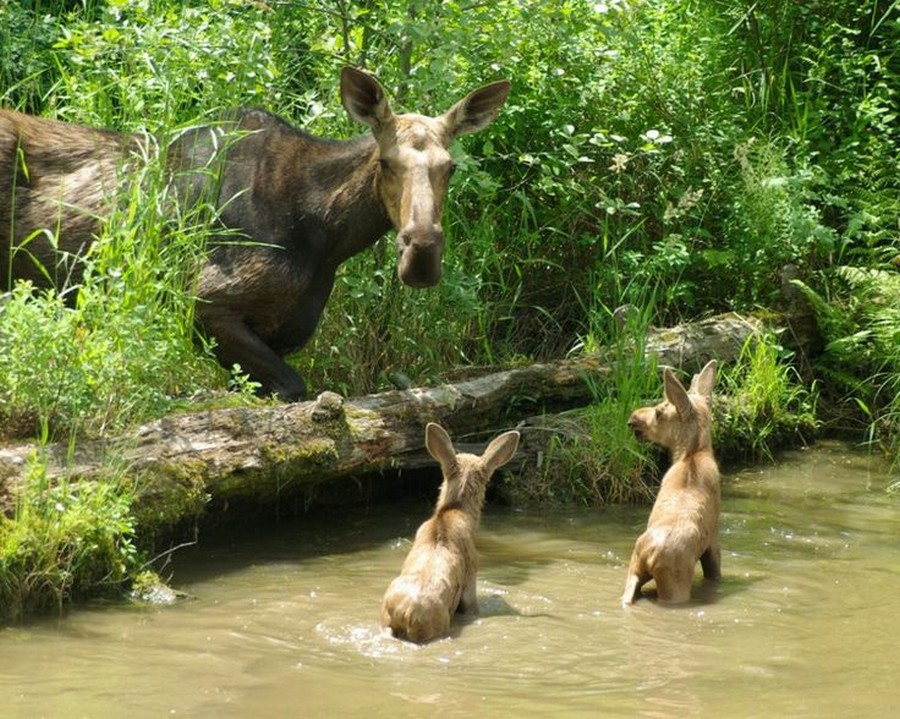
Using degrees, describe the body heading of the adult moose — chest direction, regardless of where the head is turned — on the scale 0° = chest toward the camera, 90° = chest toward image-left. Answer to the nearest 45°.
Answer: approximately 270°

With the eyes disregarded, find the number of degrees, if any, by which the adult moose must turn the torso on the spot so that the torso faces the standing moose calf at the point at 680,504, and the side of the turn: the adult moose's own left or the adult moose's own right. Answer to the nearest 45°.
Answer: approximately 45° to the adult moose's own right
